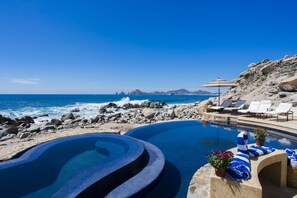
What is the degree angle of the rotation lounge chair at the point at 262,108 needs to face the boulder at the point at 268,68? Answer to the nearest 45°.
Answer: approximately 135° to its right

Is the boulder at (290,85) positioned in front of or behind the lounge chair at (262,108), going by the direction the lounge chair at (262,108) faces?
behind

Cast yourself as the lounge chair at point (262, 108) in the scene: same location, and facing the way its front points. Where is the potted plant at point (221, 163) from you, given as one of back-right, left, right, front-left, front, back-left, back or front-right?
front-left

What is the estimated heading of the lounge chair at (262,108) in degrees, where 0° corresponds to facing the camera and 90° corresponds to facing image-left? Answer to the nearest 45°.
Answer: approximately 45°

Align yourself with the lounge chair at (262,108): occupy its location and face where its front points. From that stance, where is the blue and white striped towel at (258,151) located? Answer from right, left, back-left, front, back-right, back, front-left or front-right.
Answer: front-left

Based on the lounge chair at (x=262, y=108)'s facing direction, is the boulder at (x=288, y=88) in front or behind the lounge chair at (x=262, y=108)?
behind

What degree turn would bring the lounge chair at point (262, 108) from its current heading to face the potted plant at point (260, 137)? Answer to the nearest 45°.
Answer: approximately 45° to its left

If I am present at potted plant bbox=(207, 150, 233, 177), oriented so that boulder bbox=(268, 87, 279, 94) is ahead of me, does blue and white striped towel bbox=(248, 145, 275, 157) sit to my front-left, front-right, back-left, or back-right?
front-right

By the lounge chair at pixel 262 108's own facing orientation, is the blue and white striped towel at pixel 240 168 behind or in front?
in front

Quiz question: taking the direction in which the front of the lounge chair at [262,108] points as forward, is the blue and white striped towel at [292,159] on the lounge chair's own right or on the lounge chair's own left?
on the lounge chair's own left
